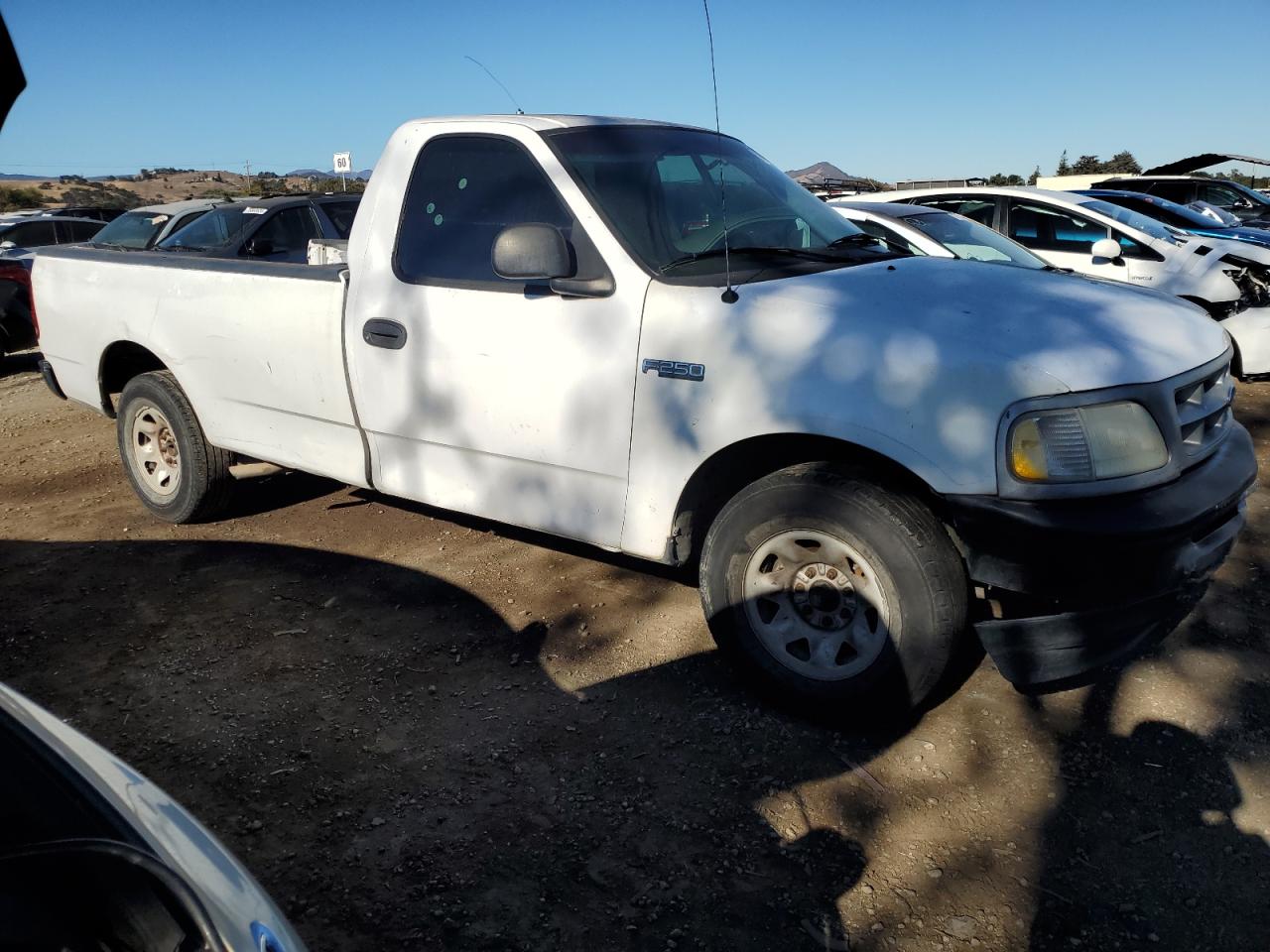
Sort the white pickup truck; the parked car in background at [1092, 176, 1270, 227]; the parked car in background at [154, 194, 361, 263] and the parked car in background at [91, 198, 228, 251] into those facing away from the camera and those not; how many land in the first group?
0

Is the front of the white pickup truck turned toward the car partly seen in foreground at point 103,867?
no

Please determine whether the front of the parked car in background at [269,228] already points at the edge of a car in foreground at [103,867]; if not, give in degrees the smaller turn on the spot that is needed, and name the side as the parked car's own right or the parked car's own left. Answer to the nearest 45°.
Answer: approximately 45° to the parked car's own left

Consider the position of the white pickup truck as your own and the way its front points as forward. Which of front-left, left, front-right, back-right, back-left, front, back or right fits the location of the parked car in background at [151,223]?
back

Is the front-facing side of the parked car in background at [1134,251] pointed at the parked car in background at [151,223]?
no

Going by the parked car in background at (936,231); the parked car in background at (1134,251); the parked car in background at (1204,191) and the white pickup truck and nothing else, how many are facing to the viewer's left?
0

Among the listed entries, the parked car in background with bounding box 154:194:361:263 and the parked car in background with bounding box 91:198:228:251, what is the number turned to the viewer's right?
0

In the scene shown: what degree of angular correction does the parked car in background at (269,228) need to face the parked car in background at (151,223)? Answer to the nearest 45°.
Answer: approximately 90° to its right

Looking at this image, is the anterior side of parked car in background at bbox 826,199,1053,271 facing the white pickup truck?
no

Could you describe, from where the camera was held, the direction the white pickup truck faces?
facing the viewer and to the right of the viewer

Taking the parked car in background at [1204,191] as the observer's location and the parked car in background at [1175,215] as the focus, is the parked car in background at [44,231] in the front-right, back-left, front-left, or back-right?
front-right

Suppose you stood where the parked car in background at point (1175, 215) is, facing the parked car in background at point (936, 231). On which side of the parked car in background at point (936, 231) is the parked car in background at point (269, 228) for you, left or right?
right

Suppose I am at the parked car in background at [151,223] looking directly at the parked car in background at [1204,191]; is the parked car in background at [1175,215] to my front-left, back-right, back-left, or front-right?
front-right

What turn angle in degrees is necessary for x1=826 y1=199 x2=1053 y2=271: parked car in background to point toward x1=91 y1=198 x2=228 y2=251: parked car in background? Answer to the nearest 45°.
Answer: approximately 135° to its right

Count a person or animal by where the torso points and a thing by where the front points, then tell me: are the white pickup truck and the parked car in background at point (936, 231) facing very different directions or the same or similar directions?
same or similar directions
